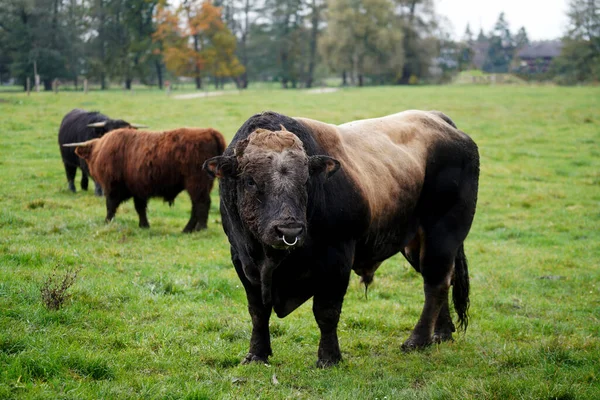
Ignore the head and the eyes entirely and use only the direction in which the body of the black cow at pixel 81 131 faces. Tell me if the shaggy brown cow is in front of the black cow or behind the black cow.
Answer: in front

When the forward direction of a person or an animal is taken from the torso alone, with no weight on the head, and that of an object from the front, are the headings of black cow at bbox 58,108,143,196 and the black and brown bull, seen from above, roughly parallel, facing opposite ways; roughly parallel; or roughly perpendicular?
roughly perpendicular

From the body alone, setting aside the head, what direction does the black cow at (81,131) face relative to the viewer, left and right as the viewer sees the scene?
facing the viewer and to the right of the viewer

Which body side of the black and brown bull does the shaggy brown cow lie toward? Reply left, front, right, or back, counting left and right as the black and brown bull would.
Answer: right

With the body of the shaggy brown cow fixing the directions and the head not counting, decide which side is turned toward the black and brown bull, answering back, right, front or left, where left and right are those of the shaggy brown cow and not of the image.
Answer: left

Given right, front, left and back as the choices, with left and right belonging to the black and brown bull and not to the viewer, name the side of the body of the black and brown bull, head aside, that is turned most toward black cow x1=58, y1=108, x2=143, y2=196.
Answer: right

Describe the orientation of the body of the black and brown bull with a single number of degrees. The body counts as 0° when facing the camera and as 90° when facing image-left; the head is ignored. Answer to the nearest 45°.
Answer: approximately 45°

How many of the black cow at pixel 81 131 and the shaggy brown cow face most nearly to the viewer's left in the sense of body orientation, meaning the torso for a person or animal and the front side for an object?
1

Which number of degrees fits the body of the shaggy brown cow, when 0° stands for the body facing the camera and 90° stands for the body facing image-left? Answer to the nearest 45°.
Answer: approximately 90°

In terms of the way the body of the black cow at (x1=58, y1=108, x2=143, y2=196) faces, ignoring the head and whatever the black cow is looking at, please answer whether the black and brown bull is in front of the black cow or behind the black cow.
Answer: in front
